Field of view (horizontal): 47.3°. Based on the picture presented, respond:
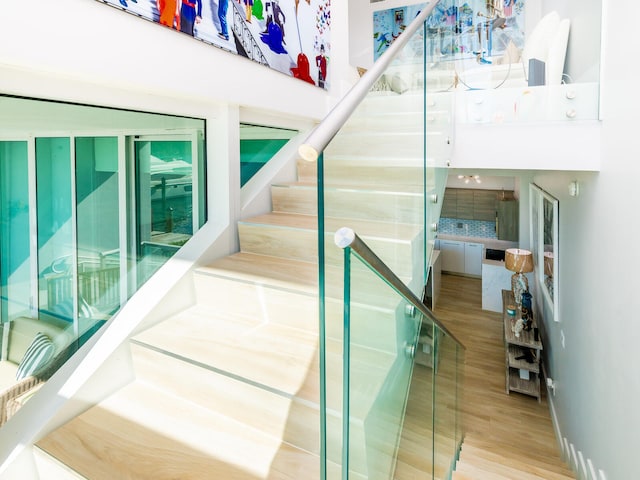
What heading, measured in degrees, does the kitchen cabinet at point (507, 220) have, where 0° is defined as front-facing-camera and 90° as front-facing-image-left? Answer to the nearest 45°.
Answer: approximately 0°

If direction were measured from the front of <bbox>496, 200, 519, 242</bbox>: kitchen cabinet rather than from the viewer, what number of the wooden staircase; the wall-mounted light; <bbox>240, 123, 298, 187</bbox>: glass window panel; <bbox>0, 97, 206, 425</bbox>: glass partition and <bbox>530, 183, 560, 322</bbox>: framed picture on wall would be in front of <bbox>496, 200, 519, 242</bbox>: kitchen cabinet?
5

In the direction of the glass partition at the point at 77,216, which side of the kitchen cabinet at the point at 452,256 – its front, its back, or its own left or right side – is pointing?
front

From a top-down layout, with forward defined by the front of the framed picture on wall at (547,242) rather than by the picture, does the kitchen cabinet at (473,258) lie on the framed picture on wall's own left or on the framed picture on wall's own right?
on the framed picture on wall's own right

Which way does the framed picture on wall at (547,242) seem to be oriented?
to the viewer's left

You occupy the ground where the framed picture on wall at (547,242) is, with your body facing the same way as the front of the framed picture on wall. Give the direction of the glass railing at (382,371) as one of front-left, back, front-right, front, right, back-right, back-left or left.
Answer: left

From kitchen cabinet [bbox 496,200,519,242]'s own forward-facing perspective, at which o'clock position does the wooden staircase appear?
The wooden staircase is roughly at 12 o'clock from the kitchen cabinet.

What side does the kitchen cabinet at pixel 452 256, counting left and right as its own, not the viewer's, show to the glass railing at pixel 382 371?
front

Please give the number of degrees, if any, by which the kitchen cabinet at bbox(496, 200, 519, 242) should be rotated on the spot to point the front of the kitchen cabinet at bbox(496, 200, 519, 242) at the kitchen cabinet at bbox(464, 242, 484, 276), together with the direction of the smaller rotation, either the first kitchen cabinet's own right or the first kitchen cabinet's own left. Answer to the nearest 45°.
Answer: approximately 135° to the first kitchen cabinet's own right

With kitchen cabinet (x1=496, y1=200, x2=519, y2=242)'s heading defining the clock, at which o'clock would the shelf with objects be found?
The shelf with objects is roughly at 12 o'clock from the kitchen cabinet.
